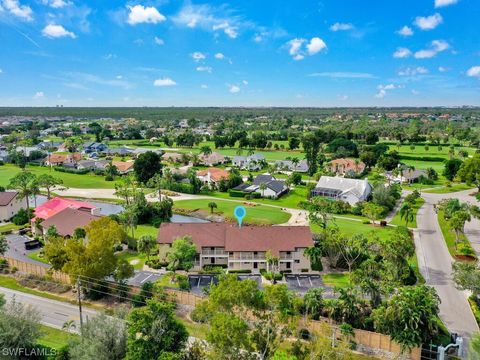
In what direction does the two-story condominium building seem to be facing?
toward the camera
